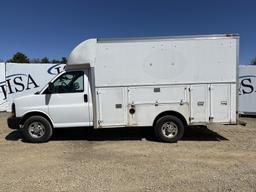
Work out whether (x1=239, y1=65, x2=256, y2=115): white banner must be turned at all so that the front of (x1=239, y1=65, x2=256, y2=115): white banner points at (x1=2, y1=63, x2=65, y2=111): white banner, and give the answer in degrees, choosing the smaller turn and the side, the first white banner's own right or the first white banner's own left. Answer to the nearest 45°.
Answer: approximately 90° to the first white banner's own right

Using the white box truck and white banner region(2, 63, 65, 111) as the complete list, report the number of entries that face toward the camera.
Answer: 1

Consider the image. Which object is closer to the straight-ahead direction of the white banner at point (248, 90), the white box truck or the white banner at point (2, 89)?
the white box truck

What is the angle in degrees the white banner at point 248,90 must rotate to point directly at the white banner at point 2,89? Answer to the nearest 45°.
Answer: approximately 90° to its right

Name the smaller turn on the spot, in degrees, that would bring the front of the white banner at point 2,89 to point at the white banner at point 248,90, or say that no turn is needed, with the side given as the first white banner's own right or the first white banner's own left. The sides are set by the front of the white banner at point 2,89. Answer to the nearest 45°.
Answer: approximately 45° to the first white banner's own left

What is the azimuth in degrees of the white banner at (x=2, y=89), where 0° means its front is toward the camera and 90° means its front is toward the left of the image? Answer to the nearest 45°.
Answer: approximately 0°

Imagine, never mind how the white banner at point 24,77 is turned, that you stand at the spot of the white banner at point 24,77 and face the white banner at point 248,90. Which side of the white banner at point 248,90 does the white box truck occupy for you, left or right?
right

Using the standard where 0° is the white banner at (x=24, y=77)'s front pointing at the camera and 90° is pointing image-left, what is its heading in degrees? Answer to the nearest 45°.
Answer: approximately 0°

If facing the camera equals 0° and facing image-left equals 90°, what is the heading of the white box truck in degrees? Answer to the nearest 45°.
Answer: approximately 90°

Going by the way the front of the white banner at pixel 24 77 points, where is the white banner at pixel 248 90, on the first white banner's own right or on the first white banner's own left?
on the first white banner's own left

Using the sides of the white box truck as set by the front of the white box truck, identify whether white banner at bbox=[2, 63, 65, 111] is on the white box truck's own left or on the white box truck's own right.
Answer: on the white box truck's own right
